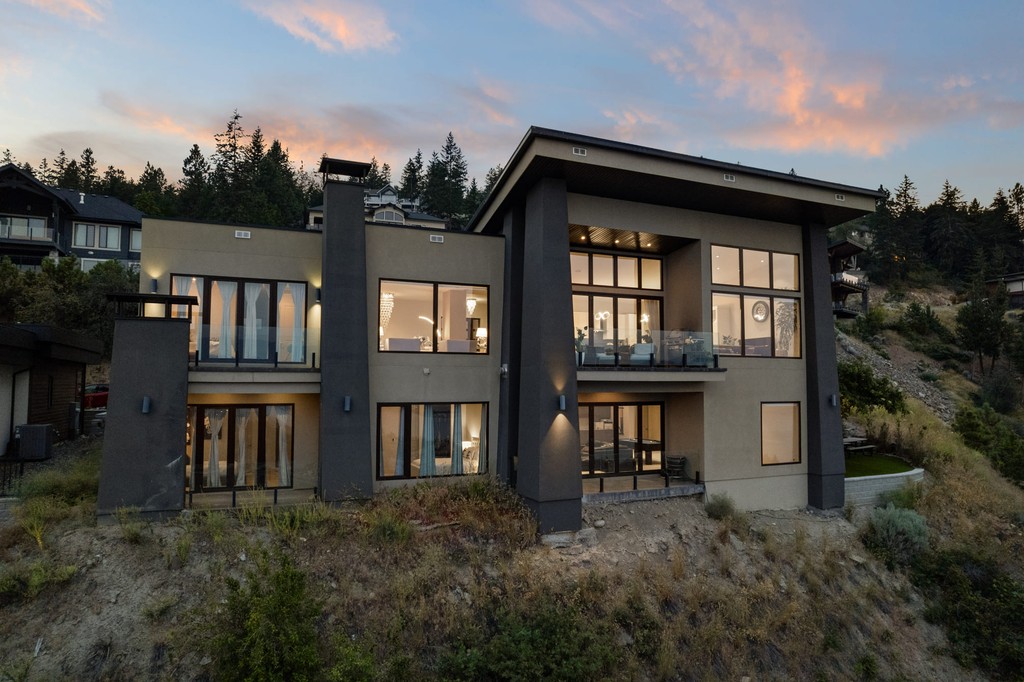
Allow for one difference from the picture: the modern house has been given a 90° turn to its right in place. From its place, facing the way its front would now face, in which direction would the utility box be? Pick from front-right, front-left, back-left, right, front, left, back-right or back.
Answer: front

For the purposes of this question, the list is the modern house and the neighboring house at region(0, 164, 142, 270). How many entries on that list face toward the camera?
2

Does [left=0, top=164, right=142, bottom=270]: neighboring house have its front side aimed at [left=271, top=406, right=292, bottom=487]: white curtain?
yes

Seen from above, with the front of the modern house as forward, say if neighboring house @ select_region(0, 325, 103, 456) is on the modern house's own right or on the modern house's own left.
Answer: on the modern house's own right

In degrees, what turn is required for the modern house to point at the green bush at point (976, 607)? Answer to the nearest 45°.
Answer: approximately 90° to its left

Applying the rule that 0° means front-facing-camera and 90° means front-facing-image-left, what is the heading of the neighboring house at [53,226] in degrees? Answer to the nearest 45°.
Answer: approximately 0°

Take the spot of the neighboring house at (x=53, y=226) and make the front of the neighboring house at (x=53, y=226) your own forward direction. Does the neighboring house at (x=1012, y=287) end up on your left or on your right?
on your left

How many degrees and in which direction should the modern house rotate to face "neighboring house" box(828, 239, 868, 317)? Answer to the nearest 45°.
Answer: approximately 135° to its left

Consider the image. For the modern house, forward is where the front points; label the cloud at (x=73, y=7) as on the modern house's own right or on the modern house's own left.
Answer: on the modern house's own right

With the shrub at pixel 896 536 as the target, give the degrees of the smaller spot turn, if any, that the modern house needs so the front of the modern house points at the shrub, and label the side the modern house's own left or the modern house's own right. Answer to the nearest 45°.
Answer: approximately 90° to the modern house's own left
